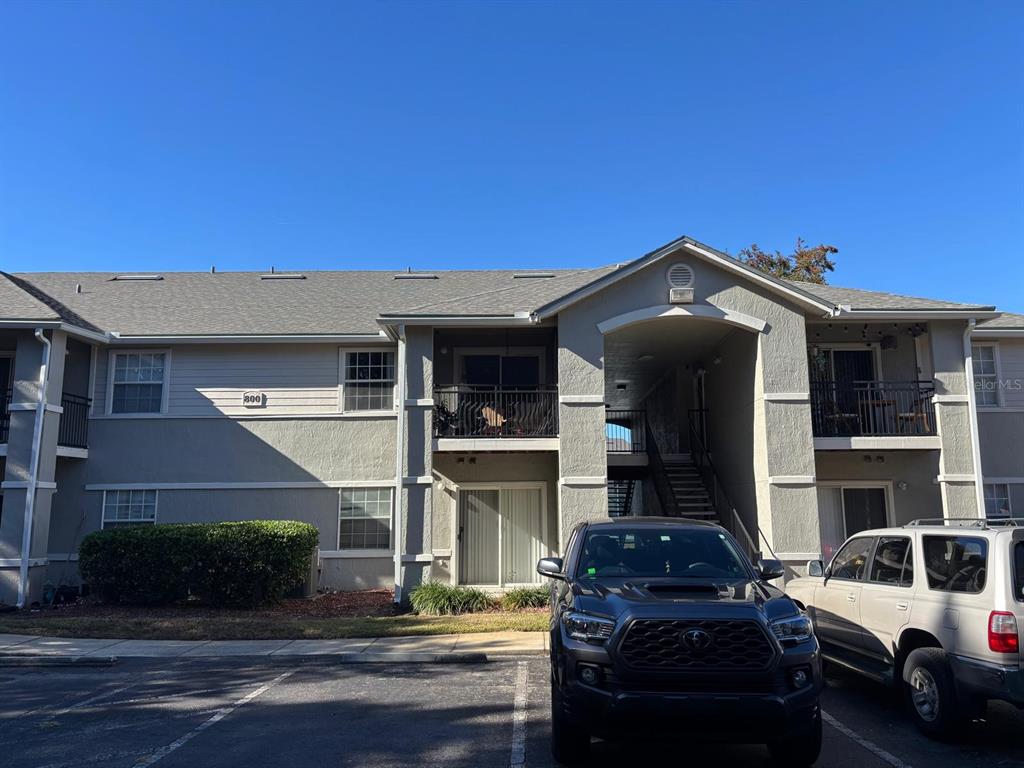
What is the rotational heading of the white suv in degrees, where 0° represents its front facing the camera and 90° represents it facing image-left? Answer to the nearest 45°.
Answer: approximately 135°

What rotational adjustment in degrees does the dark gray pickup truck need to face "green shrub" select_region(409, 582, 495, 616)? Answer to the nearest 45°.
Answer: approximately 135° to its right

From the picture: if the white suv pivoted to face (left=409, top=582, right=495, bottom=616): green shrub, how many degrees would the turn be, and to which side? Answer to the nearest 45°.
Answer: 0° — it already faces it

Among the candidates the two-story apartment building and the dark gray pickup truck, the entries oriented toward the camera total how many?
2

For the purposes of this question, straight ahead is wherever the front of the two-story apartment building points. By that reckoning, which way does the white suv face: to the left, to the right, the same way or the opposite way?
the opposite way

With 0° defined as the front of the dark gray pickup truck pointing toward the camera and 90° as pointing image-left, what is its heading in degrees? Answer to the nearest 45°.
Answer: approximately 0°

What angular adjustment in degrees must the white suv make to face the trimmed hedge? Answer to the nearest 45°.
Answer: approximately 45° to its left

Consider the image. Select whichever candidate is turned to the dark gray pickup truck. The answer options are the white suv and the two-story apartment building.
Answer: the two-story apartment building

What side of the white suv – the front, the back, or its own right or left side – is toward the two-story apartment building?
front
